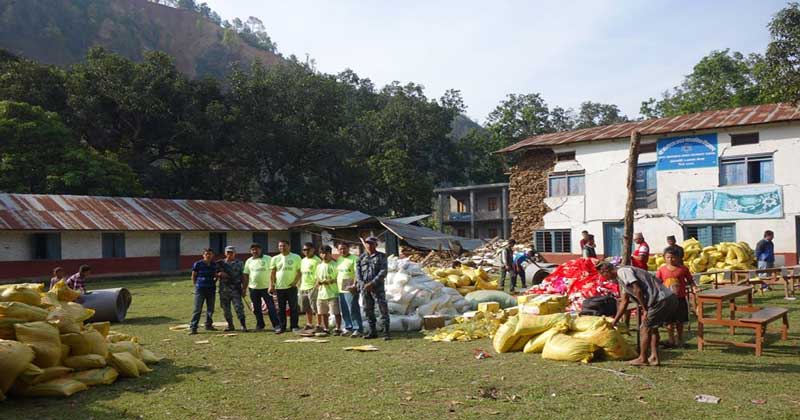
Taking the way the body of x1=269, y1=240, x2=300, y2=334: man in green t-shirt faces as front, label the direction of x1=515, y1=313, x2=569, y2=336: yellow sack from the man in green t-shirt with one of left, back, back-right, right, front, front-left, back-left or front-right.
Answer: front-left

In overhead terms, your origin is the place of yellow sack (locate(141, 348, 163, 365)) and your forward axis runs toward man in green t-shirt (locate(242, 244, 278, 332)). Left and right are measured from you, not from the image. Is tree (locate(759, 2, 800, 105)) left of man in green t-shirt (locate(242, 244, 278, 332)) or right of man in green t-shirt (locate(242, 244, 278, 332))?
right

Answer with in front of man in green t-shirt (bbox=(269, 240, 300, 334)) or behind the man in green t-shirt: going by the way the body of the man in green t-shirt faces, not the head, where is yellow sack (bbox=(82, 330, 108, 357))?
in front

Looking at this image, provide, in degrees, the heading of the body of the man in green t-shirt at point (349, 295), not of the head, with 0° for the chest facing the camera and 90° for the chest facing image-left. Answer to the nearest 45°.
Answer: approximately 0°

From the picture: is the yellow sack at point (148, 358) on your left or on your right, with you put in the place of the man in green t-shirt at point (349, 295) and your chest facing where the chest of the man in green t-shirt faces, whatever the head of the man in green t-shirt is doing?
on your right

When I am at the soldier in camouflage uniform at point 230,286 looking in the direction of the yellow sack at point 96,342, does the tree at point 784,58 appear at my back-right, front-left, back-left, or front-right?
back-left

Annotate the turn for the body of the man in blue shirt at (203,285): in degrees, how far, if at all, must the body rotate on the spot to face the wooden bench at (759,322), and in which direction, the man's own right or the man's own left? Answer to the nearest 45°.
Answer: approximately 45° to the man's own left

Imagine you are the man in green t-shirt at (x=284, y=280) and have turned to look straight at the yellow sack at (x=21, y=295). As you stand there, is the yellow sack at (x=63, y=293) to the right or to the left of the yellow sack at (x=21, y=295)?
right
